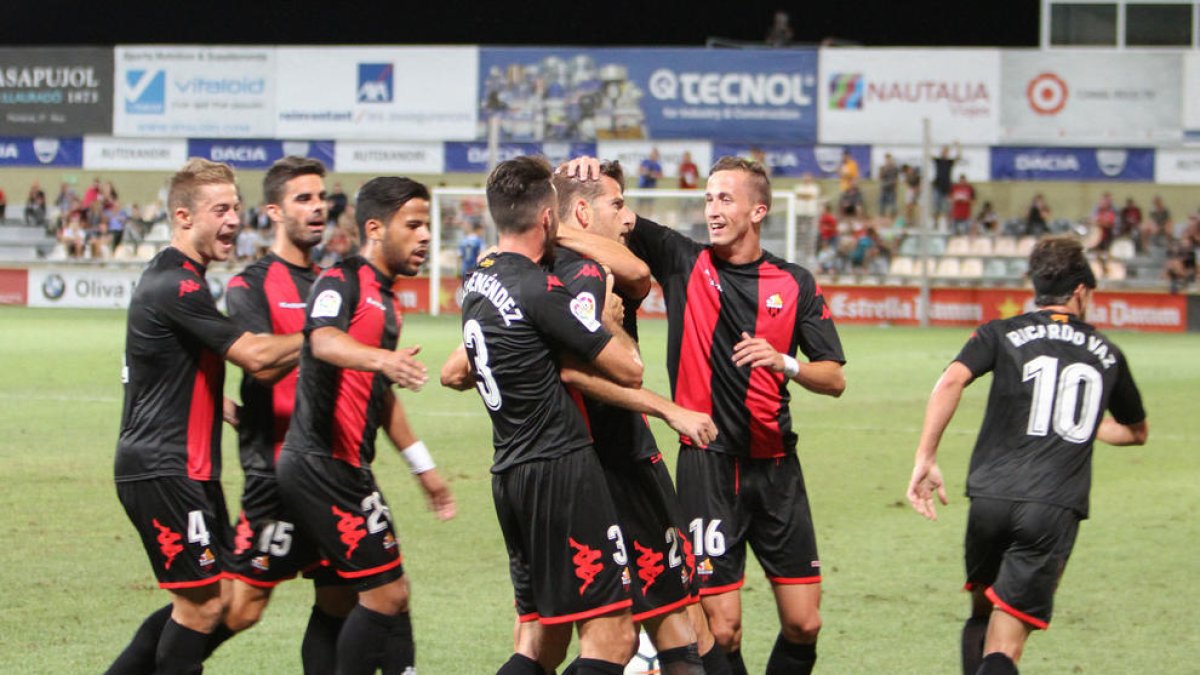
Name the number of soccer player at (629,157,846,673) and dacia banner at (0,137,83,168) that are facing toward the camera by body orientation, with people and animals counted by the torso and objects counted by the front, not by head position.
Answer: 2

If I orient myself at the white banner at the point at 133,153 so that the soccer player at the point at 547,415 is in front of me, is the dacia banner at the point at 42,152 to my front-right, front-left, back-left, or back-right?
back-right

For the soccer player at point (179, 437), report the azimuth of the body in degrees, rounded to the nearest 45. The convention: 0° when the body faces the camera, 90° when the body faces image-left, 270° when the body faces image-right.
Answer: approximately 270°

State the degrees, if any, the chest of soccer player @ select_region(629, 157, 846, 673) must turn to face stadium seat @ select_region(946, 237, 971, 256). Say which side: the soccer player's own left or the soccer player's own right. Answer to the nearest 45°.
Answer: approximately 180°

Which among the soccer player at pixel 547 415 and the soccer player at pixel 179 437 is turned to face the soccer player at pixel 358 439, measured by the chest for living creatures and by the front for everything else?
the soccer player at pixel 179 437

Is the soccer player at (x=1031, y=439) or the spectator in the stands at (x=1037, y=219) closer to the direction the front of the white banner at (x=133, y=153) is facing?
the soccer player

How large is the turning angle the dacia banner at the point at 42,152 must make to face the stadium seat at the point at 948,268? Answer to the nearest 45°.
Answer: approximately 45° to its left

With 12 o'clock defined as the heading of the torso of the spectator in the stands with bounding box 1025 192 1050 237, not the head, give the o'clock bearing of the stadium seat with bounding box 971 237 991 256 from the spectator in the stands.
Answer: The stadium seat is roughly at 2 o'clock from the spectator in the stands.

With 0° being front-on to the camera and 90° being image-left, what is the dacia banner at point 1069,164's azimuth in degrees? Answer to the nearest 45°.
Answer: approximately 0°

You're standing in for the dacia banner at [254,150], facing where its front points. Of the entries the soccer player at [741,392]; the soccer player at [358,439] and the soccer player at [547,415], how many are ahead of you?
3
